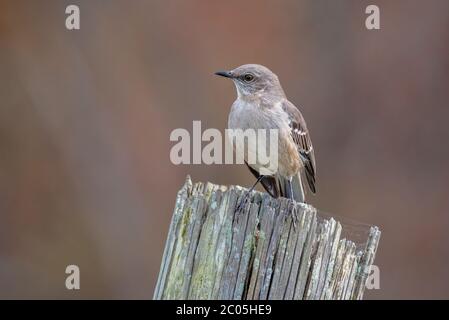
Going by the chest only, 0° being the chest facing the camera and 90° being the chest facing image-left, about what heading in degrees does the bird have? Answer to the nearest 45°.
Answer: approximately 45°
